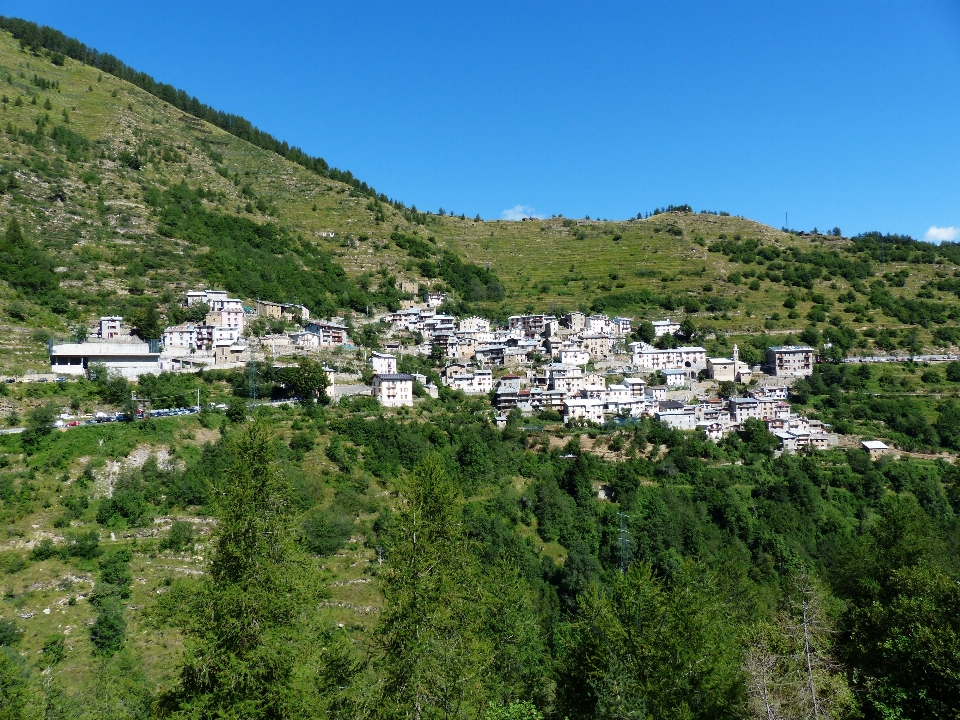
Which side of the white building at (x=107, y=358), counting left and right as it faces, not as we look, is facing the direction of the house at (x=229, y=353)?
left

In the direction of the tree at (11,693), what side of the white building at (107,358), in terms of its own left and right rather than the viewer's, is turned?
front

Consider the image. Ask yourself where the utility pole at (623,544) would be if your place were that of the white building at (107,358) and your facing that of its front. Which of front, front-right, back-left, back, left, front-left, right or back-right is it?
front-left

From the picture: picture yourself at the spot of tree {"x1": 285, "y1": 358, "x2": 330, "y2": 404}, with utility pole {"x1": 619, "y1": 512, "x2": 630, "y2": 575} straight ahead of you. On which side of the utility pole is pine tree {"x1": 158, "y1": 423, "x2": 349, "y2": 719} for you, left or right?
right

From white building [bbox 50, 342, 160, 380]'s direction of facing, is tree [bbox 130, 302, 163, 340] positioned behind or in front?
behind

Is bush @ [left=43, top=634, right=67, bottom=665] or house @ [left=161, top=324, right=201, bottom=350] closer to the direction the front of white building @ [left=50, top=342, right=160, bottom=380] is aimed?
the bush

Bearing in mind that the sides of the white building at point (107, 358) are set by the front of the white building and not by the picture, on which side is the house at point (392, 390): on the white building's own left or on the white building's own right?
on the white building's own left

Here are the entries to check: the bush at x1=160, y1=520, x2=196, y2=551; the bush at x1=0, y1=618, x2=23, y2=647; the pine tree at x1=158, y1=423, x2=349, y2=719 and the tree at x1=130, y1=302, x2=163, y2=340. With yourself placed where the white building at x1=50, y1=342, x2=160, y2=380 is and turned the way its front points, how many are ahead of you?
3

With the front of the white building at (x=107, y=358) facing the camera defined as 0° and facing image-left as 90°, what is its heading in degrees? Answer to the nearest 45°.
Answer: approximately 0°

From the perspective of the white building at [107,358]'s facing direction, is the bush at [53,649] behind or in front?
in front

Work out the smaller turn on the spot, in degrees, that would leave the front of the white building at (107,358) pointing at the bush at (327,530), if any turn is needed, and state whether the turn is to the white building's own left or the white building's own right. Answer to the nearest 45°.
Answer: approximately 45° to the white building's own left

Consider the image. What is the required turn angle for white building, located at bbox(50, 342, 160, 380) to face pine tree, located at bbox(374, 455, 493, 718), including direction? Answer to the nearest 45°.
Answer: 0° — it already faces it

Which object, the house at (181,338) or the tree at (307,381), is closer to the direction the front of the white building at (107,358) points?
the tree

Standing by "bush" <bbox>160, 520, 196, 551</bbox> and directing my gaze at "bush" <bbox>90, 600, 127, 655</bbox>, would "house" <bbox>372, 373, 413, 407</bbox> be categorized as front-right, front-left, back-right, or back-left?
back-left
